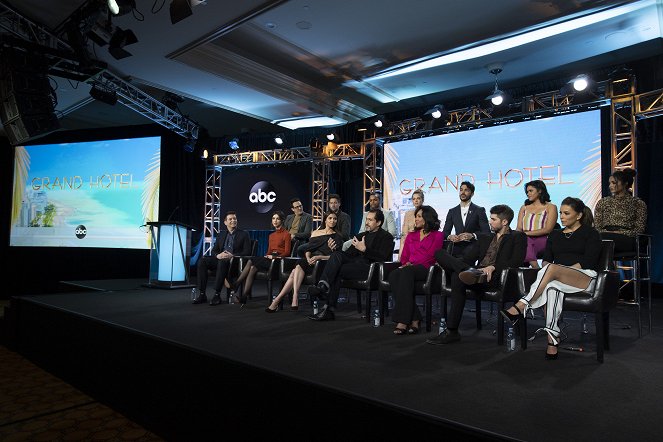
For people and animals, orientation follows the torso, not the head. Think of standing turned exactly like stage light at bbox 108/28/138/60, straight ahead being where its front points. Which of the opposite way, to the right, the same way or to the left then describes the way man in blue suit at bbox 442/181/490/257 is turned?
the opposite way

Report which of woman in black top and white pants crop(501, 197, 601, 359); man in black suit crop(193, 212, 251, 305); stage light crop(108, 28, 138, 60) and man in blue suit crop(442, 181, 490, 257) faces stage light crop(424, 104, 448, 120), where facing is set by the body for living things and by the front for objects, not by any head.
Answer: stage light crop(108, 28, 138, 60)

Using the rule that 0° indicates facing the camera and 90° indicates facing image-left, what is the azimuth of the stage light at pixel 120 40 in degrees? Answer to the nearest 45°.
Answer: approximately 270°

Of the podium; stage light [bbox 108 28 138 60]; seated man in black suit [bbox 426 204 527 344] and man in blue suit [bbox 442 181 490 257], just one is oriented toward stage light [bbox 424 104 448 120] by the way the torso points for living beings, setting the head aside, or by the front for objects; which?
stage light [bbox 108 28 138 60]

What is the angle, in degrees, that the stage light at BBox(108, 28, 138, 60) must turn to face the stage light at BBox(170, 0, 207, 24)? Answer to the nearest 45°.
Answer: approximately 90° to its right

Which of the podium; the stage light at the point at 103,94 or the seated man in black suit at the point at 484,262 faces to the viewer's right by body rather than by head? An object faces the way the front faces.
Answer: the stage light

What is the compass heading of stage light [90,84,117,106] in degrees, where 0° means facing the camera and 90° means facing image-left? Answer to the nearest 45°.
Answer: approximately 270°

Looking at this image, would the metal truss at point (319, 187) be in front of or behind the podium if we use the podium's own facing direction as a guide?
behind

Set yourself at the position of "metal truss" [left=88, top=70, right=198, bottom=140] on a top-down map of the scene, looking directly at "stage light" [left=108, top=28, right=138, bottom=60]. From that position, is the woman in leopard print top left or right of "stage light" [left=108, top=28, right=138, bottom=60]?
left

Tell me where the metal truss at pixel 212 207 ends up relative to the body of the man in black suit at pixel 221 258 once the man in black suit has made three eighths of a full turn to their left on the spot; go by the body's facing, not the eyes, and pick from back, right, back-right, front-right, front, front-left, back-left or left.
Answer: left

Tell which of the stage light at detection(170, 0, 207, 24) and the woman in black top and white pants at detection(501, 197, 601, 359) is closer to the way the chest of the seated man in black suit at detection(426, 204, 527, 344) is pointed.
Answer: the stage light

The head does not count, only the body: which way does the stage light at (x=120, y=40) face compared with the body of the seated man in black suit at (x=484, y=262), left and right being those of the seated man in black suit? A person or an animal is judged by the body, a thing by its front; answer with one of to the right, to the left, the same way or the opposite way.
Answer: the opposite way

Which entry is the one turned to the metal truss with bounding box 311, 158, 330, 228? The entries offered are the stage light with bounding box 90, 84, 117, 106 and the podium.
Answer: the stage light
